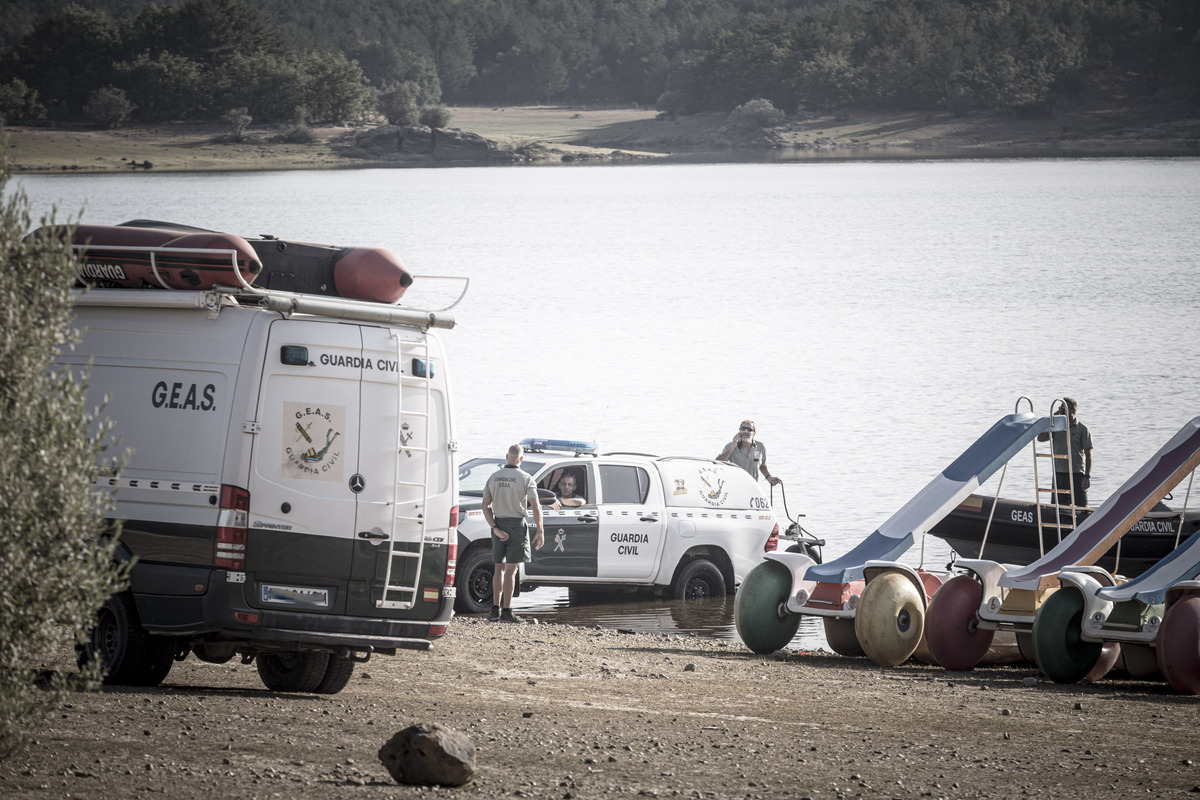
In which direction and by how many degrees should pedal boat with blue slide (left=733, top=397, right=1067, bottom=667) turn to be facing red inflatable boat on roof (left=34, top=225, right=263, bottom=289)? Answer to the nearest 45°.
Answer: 0° — it already faces it

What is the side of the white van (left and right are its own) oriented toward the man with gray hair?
right

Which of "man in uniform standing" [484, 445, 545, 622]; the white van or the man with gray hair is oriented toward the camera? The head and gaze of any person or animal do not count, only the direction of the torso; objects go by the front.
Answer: the man with gray hair

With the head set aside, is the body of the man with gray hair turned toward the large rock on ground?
yes

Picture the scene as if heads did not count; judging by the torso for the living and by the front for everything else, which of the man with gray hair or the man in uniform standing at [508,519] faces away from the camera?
the man in uniform standing

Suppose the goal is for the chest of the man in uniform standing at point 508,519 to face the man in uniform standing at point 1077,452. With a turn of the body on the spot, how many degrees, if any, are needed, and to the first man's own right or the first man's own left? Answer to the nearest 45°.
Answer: approximately 45° to the first man's own right

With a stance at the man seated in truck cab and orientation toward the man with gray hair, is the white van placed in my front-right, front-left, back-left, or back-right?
back-right

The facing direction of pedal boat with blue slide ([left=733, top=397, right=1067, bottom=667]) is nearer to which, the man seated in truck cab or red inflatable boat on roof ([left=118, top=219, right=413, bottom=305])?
the red inflatable boat on roof

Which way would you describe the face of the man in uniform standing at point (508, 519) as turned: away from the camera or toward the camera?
away from the camera

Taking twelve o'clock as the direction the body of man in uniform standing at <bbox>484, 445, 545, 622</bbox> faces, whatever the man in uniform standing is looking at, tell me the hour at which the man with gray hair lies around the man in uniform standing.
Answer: The man with gray hair is roughly at 1 o'clock from the man in uniform standing.

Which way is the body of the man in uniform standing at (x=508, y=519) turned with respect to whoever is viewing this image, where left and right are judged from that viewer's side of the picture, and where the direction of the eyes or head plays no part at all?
facing away from the viewer

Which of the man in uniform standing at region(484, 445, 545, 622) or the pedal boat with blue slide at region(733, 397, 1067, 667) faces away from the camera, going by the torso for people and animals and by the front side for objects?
the man in uniform standing

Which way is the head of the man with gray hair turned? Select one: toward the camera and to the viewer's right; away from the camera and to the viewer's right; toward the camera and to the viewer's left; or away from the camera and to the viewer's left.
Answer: toward the camera and to the viewer's left

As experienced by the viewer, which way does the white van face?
facing away from the viewer and to the left of the viewer

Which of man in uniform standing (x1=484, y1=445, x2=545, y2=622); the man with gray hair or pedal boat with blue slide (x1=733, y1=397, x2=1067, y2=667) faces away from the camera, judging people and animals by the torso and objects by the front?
the man in uniform standing

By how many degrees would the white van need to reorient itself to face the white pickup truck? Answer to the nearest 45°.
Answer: approximately 90° to its right
